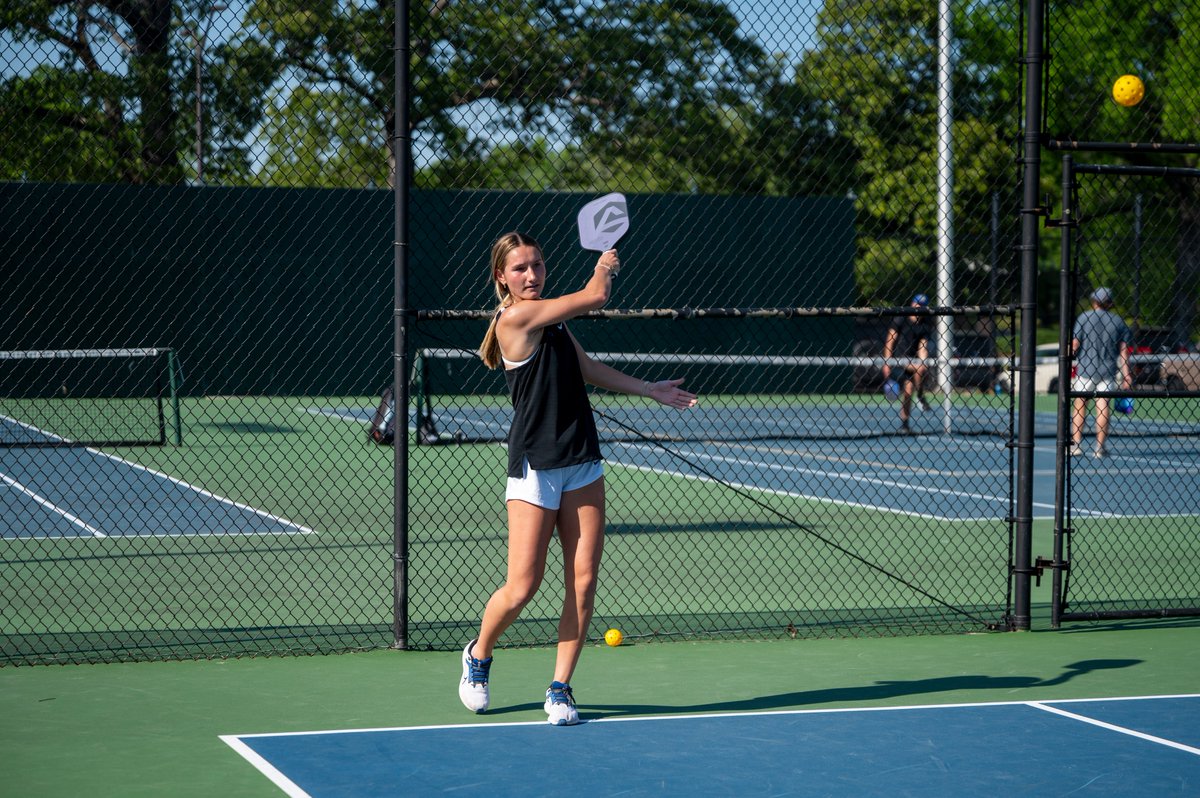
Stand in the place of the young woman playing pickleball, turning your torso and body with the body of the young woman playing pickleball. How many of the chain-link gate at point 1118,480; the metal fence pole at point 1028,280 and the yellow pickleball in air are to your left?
3

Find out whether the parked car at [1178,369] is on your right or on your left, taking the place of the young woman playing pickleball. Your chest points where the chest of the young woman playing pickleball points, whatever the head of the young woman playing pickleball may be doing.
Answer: on your left

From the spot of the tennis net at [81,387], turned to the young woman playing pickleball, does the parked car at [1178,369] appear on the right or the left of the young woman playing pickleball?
left

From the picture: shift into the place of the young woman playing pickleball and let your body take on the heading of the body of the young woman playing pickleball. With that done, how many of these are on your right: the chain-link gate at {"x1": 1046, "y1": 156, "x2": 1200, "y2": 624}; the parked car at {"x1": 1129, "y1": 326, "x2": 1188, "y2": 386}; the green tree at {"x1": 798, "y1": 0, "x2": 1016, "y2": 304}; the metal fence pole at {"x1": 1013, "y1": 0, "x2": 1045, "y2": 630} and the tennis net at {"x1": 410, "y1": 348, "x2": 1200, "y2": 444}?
0

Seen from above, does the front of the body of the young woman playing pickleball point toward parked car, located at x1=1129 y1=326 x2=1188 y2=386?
no

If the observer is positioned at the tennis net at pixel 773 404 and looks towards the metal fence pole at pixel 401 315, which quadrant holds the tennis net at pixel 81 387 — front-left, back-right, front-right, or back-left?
front-right

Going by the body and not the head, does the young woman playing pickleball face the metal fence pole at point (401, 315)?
no

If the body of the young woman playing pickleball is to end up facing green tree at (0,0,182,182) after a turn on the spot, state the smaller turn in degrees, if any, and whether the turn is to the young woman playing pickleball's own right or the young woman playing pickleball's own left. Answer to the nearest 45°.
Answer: approximately 180°

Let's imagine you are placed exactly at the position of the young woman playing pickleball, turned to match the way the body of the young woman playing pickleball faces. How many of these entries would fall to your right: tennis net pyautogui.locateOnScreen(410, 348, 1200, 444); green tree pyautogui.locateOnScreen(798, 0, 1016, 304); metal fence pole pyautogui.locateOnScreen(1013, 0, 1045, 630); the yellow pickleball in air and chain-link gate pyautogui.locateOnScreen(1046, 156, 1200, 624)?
0

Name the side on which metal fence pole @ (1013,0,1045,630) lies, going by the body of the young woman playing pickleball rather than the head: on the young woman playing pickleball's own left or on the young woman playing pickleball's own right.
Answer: on the young woman playing pickleball's own left

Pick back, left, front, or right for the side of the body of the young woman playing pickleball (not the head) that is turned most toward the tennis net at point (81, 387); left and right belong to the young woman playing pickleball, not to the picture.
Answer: back

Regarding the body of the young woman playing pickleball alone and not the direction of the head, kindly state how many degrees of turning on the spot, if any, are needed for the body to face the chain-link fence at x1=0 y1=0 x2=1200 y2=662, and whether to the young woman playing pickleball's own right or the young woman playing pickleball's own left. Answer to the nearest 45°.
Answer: approximately 135° to the young woman playing pickleball's own left

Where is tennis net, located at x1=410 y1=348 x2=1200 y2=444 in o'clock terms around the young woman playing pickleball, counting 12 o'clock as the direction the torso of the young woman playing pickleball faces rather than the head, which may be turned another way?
The tennis net is roughly at 8 o'clock from the young woman playing pickleball.
